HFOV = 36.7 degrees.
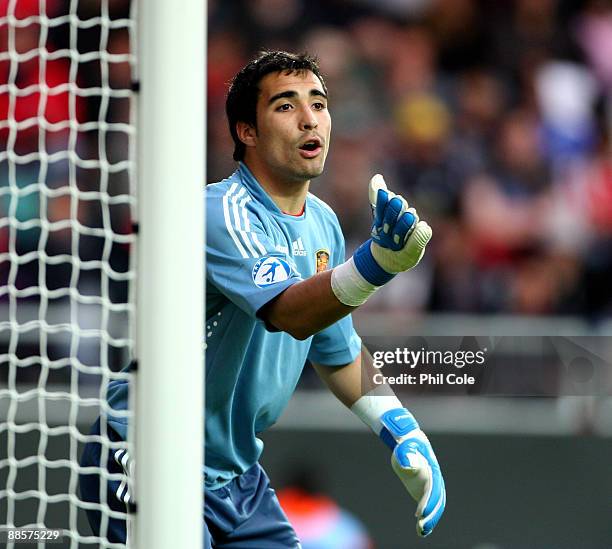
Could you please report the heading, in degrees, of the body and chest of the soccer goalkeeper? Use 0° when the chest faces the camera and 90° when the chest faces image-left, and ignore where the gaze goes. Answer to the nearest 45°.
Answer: approximately 315°

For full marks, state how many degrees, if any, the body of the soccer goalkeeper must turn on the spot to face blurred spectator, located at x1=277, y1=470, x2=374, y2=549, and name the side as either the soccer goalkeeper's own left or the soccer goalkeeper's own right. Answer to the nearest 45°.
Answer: approximately 135° to the soccer goalkeeper's own left

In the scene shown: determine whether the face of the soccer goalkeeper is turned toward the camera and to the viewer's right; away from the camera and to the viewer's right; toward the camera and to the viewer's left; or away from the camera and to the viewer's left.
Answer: toward the camera and to the viewer's right
